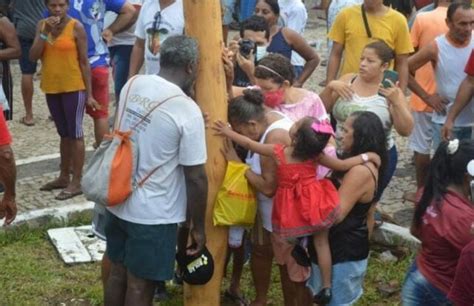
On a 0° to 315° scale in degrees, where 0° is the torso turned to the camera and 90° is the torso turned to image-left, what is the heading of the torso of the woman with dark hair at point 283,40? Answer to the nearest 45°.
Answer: approximately 45°

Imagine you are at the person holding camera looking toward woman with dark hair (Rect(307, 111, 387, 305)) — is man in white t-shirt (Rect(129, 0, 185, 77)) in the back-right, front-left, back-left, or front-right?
back-right

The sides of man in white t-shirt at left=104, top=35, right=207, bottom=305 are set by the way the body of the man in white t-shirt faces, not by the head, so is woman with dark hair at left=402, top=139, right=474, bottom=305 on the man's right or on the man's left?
on the man's right

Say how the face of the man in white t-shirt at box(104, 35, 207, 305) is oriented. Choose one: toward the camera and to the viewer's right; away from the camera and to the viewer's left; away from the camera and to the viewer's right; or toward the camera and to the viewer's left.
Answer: away from the camera and to the viewer's right

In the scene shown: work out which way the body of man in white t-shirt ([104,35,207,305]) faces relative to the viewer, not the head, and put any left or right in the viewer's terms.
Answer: facing away from the viewer and to the right of the viewer
